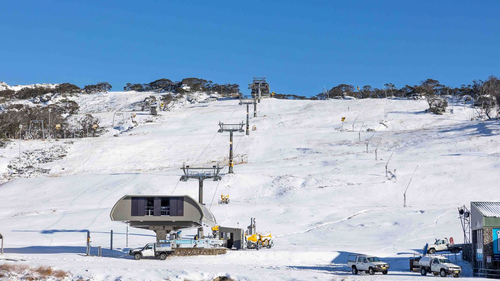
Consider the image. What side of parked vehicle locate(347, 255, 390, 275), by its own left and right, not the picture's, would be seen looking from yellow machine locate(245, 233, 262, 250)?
back

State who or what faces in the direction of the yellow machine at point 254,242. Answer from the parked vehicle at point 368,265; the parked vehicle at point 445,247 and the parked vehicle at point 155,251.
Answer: the parked vehicle at point 445,247

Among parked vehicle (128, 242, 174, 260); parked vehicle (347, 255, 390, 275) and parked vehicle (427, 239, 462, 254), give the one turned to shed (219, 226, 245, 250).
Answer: parked vehicle (427, 239, 462, 254)

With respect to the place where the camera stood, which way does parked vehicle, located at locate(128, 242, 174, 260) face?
facing to the left of the viewer

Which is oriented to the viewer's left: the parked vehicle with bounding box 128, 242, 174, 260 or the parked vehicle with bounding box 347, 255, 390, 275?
the parked vehicle with bounding box 128, 242, 174, 260

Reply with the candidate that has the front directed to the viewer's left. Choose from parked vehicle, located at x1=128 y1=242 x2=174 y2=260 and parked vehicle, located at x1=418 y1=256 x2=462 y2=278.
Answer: parked vehicle, located at x1=128 y1=242 x2=174 y2=260

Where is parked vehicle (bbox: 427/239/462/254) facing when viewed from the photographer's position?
facing to the left of the viewer

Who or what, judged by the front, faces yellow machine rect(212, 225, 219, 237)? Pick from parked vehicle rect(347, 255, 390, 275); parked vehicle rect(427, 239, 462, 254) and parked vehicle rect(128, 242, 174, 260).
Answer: parked vehicle rect(427, 239, 462, 254)
